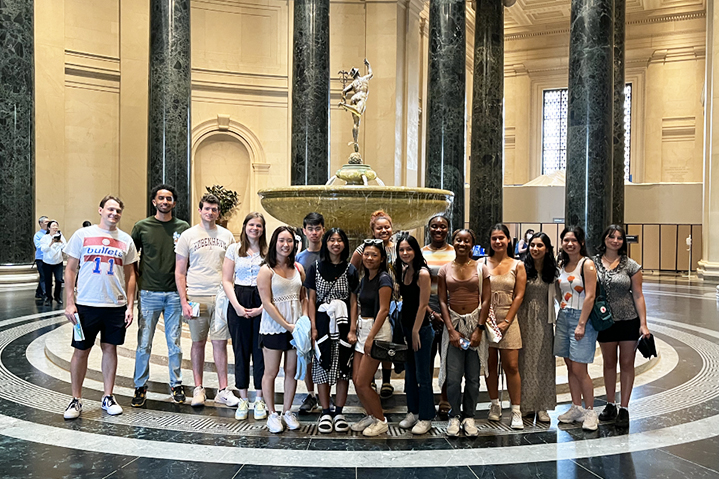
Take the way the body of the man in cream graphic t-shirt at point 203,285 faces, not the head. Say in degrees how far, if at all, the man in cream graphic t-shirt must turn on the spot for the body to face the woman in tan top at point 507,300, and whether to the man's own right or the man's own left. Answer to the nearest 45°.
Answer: approximately 45° to the man's own left

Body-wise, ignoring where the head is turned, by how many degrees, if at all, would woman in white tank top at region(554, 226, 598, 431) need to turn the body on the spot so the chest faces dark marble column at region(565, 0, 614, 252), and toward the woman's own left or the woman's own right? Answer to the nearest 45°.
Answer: approximately 135° to the woman's own right

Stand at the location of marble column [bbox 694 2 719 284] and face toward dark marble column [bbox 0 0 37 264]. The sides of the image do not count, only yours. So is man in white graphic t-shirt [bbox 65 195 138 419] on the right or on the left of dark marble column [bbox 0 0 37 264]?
left

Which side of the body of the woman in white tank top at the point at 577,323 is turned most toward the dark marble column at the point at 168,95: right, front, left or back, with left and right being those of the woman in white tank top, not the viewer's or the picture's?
right

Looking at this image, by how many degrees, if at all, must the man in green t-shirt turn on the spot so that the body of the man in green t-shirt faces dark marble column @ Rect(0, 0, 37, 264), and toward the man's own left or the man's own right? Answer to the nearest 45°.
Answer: approximately 180°

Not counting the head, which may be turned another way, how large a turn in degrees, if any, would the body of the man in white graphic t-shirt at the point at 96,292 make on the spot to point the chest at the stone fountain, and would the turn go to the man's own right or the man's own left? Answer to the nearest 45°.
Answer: approximately 135° to the man's own left

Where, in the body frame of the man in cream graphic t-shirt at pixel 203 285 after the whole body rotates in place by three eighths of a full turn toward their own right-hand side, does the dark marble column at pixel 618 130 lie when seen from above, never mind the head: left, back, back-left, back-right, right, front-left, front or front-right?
right

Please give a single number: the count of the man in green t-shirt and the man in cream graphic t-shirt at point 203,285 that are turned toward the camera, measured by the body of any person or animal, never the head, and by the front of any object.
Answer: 2
